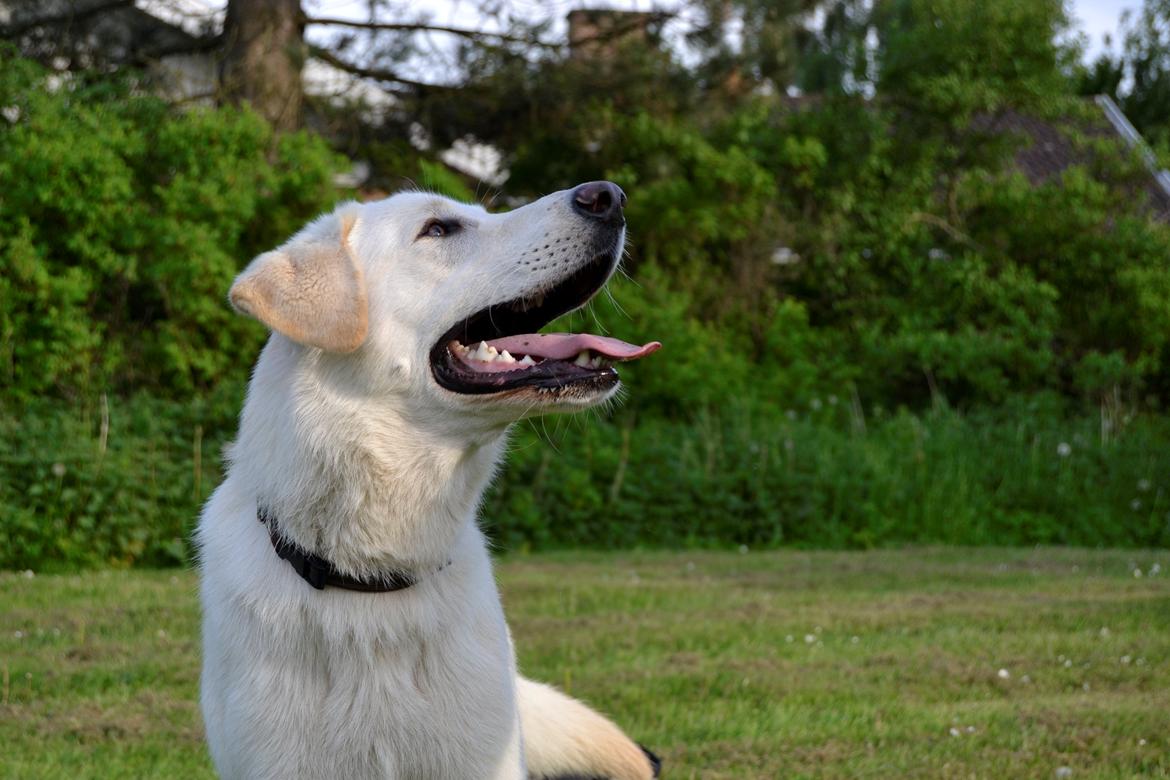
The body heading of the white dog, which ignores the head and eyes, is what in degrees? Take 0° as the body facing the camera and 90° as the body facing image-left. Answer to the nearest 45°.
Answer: approximately 0°

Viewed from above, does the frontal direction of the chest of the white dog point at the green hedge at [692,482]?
no
